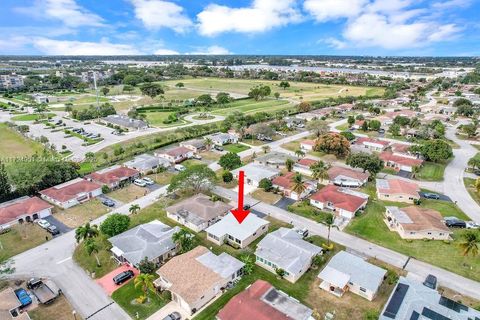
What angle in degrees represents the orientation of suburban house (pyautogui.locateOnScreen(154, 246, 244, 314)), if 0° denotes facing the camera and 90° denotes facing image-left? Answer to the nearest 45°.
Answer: approximately 45°

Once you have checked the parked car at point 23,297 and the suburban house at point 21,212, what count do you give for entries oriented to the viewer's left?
0

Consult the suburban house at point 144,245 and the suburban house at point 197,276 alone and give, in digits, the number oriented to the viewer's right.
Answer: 0

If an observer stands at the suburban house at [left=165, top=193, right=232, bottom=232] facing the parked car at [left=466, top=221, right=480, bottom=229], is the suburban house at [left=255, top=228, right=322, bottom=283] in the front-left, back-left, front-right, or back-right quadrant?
front-right

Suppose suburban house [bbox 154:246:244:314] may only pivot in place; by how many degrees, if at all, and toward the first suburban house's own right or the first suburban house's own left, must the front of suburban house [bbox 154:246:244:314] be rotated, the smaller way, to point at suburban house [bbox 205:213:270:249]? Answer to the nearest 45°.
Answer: approximately 180°

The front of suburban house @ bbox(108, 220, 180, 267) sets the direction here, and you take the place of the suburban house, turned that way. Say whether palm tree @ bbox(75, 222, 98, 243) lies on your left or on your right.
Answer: on your right
